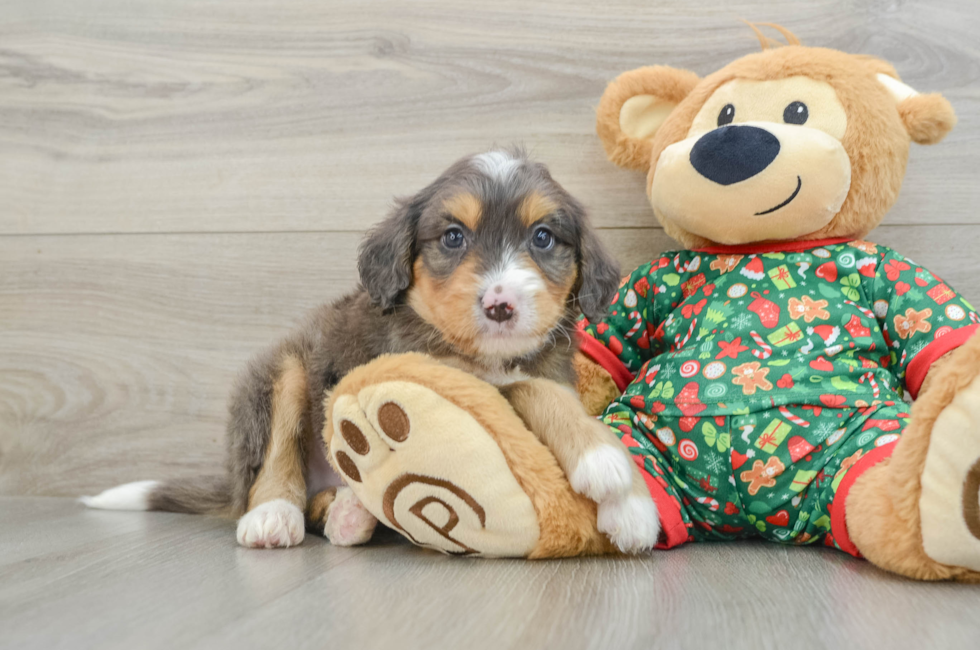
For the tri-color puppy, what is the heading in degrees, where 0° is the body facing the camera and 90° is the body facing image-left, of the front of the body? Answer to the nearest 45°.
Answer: approximately 315°
